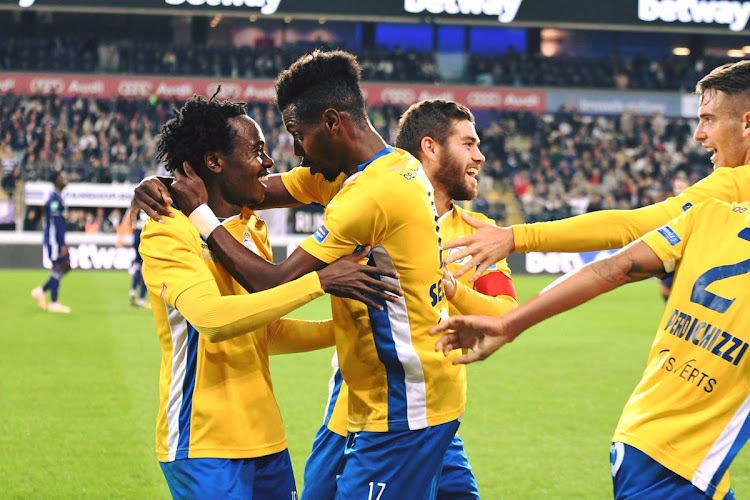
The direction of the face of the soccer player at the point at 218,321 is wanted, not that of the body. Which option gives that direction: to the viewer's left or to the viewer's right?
to the viewer's right

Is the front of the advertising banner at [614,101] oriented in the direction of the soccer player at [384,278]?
yes

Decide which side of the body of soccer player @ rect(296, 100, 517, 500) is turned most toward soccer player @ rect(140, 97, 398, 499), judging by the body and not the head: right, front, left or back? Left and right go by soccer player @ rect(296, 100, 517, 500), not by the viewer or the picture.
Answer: right

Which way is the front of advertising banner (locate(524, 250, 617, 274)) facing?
toward the camera

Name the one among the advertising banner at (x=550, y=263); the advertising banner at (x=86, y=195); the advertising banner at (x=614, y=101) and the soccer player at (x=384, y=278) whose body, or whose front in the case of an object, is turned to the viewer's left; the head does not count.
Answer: the soccer player

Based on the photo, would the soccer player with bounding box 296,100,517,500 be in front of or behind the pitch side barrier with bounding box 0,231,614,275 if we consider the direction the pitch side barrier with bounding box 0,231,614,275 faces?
in front

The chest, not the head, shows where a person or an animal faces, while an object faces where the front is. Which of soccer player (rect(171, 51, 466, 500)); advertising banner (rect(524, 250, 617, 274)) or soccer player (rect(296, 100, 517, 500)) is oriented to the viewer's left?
soccer player (rect(171, 51, 466, 500))

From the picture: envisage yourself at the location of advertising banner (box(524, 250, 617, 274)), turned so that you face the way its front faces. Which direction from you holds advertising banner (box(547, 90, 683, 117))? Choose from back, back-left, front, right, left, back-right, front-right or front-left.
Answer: back

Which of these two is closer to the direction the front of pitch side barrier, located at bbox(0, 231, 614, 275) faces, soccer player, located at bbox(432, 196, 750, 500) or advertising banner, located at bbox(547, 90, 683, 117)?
the soccer player

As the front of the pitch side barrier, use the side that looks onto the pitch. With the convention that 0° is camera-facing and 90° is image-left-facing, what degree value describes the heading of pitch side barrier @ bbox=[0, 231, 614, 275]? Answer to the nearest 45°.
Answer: approximately 0°

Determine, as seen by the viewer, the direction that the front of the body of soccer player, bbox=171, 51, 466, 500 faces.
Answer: to the viewer's left

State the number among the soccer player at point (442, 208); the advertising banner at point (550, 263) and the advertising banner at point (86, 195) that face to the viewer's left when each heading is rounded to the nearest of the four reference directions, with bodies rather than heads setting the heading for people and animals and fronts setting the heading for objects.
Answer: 0

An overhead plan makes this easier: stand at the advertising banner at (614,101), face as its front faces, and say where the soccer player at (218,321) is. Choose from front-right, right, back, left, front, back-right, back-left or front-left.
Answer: front

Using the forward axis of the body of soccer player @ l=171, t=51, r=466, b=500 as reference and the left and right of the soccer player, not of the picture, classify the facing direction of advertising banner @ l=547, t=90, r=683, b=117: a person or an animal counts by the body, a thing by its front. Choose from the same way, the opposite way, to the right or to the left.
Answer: to the left

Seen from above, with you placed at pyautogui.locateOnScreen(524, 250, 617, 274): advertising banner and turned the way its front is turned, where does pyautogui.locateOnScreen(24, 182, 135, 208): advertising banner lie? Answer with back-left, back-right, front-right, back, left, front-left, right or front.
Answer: right

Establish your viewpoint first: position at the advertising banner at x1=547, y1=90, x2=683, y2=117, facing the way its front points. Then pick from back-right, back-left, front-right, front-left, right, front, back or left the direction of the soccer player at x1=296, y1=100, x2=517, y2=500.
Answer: front
